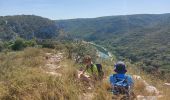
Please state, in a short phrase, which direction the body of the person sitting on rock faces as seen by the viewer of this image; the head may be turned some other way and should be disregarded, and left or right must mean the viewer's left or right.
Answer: facing away from the viewer
